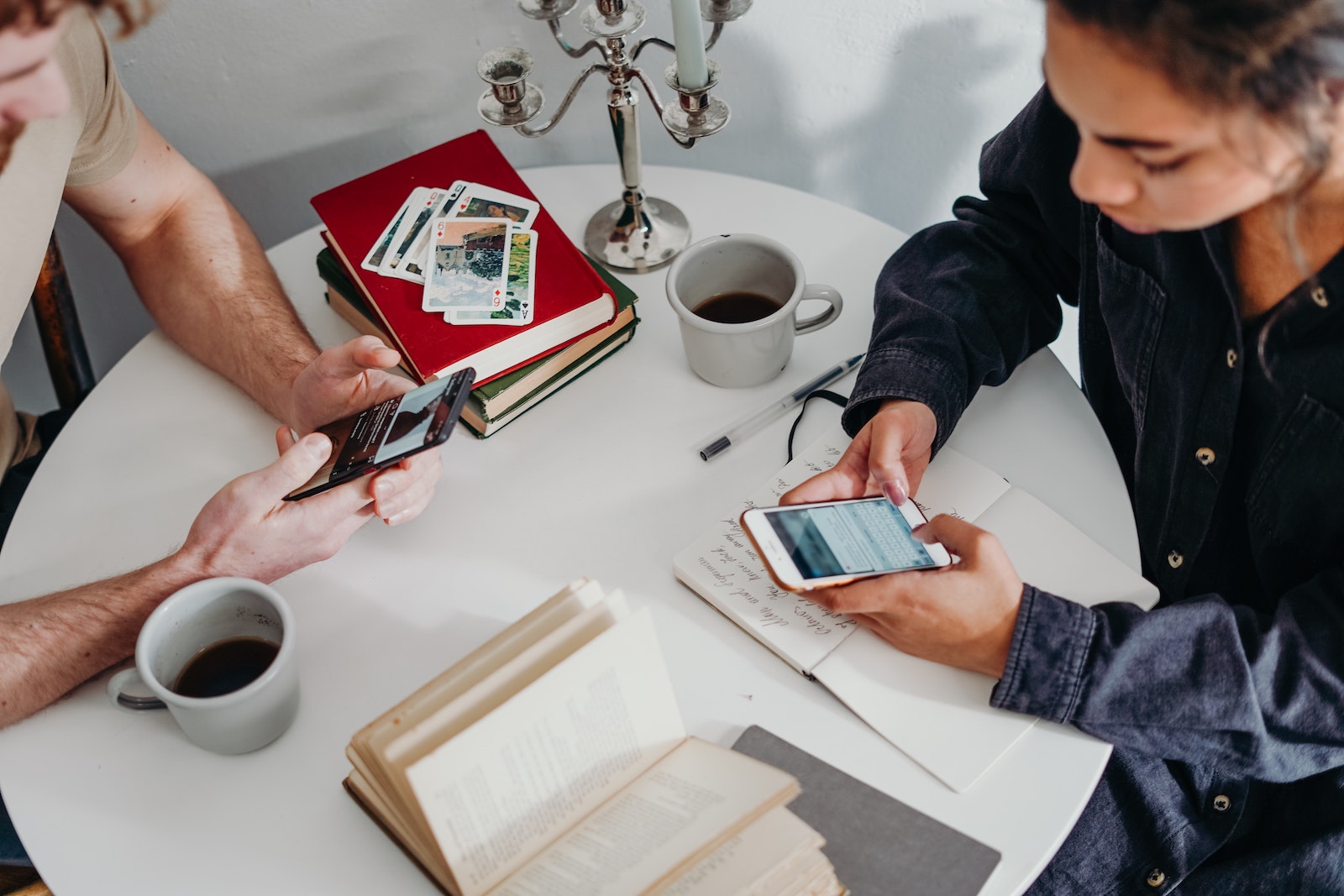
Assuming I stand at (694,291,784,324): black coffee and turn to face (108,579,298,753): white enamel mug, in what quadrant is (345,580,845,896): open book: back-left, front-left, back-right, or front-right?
front-left

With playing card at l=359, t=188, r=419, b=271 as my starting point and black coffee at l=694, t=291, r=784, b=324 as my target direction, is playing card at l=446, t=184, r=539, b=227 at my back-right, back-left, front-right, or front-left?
front-left

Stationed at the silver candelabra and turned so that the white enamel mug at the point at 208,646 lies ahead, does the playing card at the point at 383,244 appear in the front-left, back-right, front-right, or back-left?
front-right

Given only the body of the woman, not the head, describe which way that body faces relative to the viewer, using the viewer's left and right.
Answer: facing the viewer and to the left of the viewer

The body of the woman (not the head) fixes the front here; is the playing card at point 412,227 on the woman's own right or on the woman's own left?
on the woman's own right
